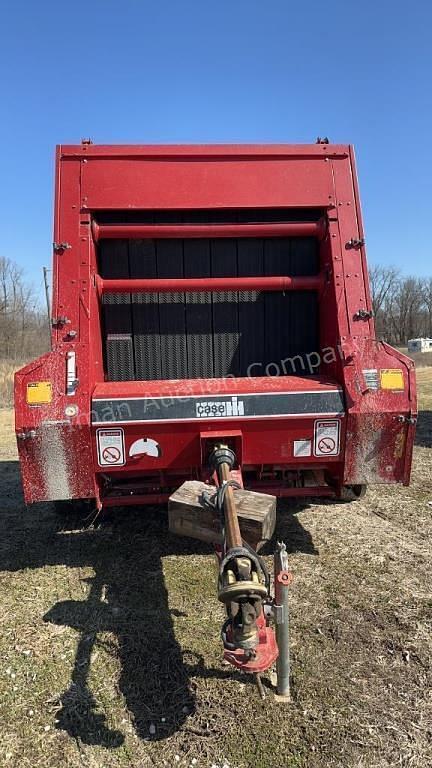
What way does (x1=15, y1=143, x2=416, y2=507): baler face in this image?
toward the camera
